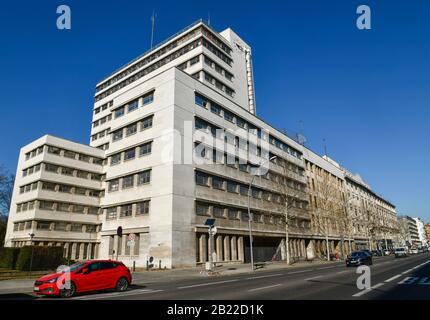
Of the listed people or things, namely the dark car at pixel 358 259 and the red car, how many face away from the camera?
0

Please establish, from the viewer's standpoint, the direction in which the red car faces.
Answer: facing the viewer and to the left of the viewer

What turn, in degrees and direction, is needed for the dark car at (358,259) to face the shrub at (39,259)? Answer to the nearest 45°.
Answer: approximately 45° to its right

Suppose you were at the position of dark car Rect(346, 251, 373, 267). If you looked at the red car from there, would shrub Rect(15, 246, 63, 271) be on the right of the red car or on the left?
right

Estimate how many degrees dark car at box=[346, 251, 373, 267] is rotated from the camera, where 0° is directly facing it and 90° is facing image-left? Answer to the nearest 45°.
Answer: approximately 45°

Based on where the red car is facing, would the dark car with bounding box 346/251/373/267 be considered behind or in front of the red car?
behind
